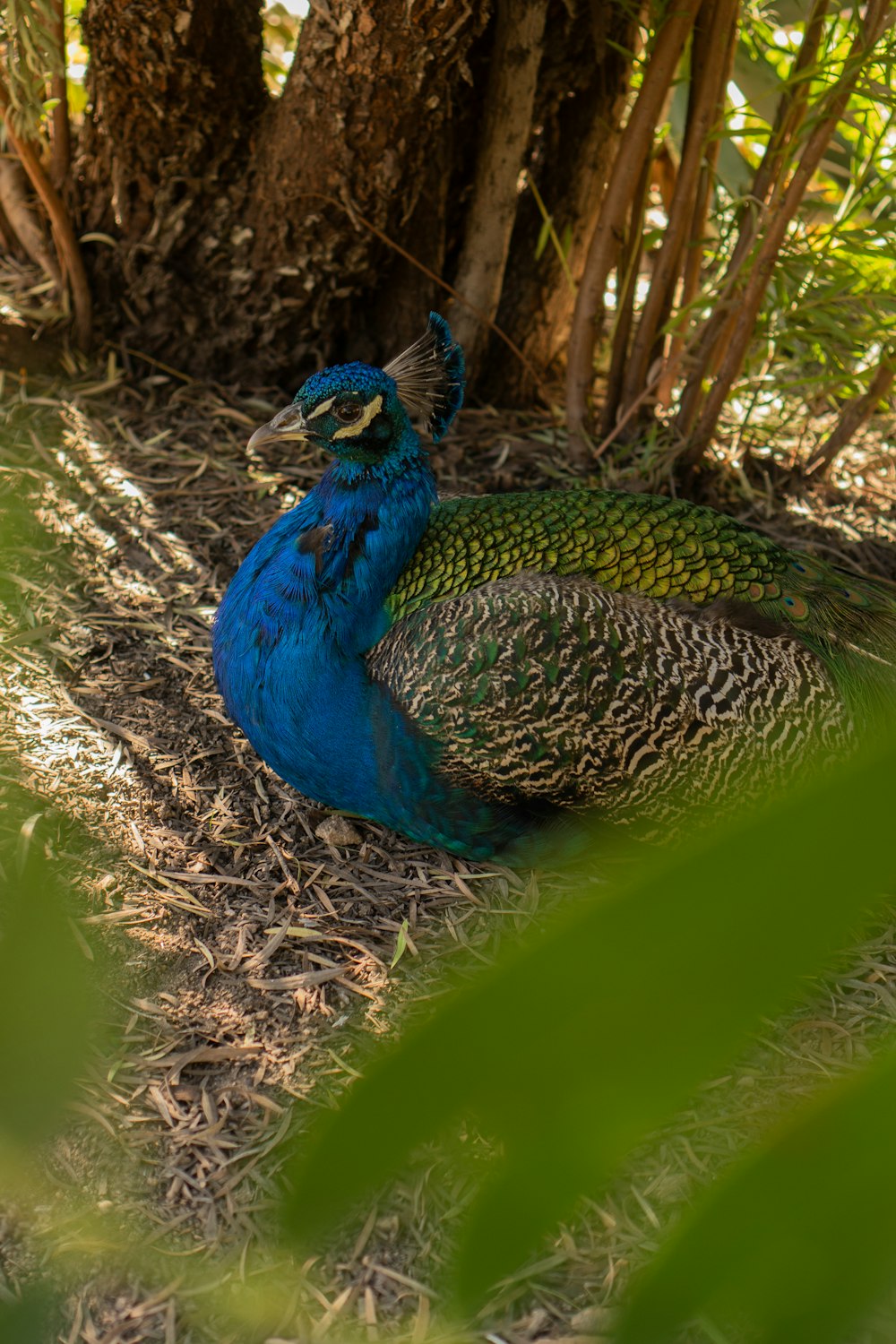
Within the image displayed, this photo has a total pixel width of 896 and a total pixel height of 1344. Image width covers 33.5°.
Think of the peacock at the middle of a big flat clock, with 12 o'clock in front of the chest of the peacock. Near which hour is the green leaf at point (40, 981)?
The green leaf is roughly at 9 o'clock from the peacock.

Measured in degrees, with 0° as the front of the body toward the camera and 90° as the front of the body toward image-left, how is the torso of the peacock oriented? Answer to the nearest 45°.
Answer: approximately 90°

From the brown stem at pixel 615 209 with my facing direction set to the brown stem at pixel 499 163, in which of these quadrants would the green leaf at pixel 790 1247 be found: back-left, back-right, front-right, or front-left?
back-left

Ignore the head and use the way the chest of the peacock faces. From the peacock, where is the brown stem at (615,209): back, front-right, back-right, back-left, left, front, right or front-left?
right

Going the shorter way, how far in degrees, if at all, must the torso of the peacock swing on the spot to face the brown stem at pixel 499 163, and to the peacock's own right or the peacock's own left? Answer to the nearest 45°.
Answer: approximately 90° to the peacock's own right

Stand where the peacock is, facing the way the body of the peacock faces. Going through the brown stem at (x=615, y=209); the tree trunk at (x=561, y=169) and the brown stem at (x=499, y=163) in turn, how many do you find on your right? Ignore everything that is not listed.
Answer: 3

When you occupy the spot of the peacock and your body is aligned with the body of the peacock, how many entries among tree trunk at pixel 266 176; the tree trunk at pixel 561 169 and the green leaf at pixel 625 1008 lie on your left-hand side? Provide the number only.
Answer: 1

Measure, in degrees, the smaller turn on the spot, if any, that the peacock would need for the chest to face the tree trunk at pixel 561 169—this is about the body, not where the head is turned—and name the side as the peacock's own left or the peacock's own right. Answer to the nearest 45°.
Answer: approximately 90° to the peacock's own right

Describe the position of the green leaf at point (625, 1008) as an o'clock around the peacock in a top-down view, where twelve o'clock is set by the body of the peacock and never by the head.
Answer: The green leaf is roughly at 9 o'clock from the peacock.

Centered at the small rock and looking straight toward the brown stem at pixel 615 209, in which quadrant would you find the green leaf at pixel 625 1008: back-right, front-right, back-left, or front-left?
back-right

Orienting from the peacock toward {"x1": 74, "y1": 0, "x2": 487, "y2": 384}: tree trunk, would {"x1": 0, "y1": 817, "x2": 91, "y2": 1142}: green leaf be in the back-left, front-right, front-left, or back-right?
back-left

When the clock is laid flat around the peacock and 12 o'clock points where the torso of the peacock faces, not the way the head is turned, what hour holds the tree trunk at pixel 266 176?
The tree trunk is roughly at 2 o'clock from the peacock.
